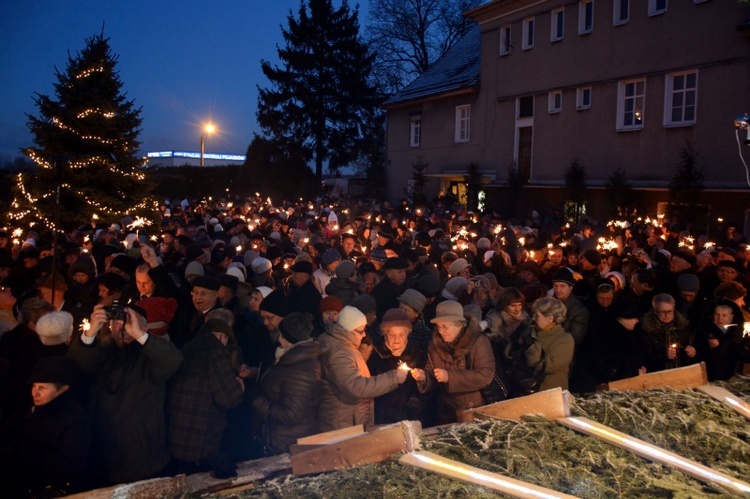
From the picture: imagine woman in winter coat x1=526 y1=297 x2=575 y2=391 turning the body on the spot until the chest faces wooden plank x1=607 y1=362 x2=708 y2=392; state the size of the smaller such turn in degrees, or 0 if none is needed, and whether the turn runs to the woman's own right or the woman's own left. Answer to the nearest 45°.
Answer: approximately 135° to the woman's own left

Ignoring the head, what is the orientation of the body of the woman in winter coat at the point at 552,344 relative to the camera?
to the viewer's left

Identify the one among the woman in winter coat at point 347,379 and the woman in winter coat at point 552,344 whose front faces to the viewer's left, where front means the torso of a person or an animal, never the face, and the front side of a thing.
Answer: the woman in winter coat at point 552,344

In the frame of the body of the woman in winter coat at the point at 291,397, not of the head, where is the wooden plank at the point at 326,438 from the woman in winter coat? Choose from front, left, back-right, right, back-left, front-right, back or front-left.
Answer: back-left

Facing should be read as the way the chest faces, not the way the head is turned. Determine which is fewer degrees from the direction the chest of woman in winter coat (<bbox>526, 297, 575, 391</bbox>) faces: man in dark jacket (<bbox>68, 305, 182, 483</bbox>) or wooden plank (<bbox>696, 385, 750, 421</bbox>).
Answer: the man in dark jacket

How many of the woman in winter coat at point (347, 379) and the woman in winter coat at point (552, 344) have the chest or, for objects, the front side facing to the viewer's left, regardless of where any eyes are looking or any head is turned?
1

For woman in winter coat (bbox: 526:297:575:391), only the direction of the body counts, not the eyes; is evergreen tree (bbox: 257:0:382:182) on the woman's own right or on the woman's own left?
on the woman's own right

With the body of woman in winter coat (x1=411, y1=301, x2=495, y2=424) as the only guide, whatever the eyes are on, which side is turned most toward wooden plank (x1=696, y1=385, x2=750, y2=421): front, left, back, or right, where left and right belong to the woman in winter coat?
left

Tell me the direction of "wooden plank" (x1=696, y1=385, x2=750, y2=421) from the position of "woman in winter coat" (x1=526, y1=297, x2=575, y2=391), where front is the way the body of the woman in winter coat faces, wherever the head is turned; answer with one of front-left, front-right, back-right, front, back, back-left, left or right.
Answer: back-left

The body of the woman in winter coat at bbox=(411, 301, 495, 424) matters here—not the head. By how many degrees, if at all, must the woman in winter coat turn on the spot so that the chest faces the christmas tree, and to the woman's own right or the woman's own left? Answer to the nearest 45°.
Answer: approximately 90° to the woman's own right

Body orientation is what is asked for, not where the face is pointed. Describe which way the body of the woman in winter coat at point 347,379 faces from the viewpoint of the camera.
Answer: to the viewer's right
